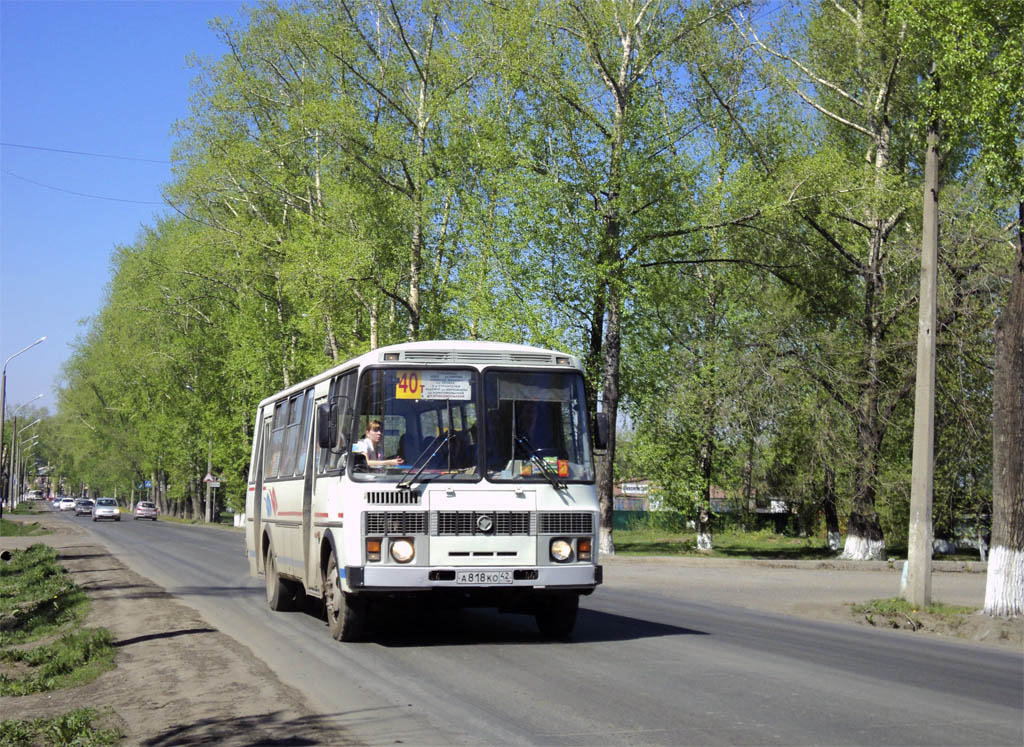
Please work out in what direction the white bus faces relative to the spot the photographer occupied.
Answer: facing the viewer
